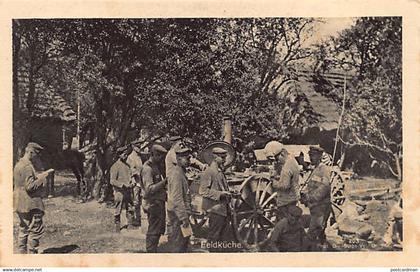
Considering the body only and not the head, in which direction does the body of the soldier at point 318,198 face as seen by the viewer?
to the viewer's left

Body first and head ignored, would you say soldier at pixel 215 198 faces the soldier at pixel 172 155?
no
